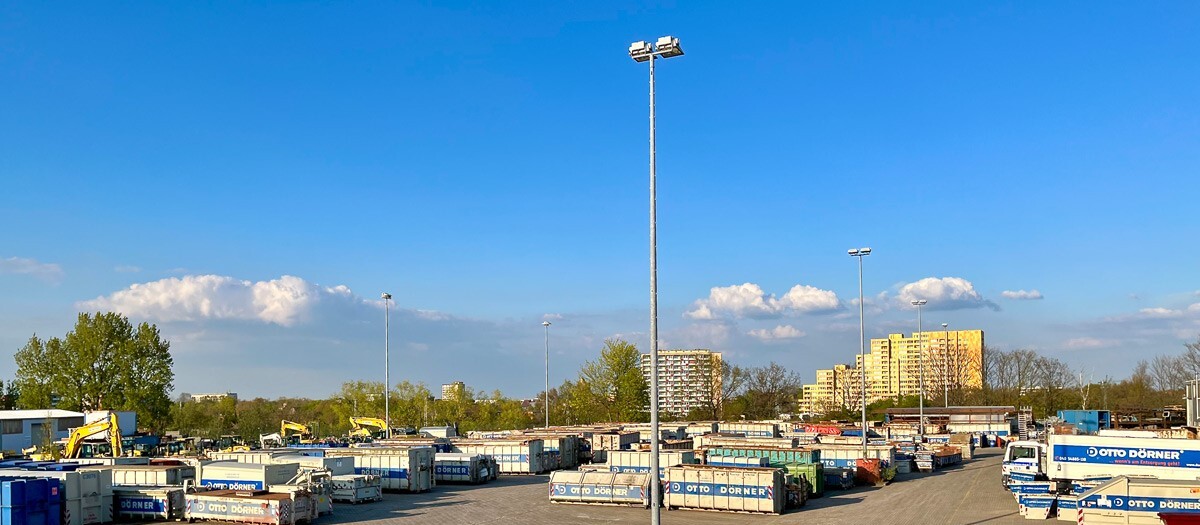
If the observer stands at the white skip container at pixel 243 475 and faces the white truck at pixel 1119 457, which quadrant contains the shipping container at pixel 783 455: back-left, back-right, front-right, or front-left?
front-left

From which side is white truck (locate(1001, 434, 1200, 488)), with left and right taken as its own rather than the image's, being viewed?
left

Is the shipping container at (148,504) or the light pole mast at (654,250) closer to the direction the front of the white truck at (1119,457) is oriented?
the shipping container

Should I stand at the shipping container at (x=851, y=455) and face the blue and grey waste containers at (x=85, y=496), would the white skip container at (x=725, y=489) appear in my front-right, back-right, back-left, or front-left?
front-left

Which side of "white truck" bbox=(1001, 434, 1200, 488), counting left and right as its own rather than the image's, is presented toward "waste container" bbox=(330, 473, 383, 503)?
front

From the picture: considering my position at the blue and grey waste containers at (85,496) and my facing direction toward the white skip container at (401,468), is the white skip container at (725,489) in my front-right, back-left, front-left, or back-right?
front-right

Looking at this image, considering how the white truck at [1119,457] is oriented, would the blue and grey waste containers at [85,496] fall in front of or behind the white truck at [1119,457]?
in front

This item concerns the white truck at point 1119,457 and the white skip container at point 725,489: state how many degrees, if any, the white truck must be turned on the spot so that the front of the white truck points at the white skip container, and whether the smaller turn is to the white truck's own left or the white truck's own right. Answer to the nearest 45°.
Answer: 0° — it already faces it

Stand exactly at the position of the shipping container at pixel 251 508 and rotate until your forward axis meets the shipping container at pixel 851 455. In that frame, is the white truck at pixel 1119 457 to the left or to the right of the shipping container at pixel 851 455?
right

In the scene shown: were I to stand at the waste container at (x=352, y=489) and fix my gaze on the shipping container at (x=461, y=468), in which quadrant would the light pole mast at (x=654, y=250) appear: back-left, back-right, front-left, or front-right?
back-right

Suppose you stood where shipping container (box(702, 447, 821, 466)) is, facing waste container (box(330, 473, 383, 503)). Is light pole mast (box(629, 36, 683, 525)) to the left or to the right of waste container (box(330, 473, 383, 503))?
left

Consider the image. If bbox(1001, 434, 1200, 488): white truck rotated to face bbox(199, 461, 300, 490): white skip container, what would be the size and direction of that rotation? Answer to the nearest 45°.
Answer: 0° — it already faces it

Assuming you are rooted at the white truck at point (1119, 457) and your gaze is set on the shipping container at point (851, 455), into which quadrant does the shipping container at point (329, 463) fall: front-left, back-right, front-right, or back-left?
front-left

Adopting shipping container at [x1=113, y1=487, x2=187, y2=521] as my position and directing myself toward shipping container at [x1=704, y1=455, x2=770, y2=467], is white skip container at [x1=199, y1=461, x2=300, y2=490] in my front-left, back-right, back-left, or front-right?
front-left
